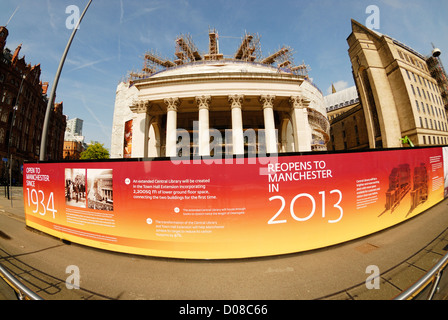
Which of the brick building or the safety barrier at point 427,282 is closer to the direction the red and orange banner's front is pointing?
the safety barrier

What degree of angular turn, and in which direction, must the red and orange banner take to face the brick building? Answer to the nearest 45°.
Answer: approximately 135° to its right

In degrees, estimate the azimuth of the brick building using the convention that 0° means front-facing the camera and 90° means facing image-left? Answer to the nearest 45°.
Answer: approximately 270°

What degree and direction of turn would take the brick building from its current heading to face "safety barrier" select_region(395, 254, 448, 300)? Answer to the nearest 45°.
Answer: approximately 90° to its right

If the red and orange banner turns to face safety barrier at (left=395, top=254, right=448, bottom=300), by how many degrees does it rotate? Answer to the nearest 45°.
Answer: approximately 45° to its left

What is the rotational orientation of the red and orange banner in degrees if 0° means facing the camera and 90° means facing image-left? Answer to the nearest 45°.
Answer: approximately 0°

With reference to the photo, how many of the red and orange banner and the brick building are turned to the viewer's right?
1
